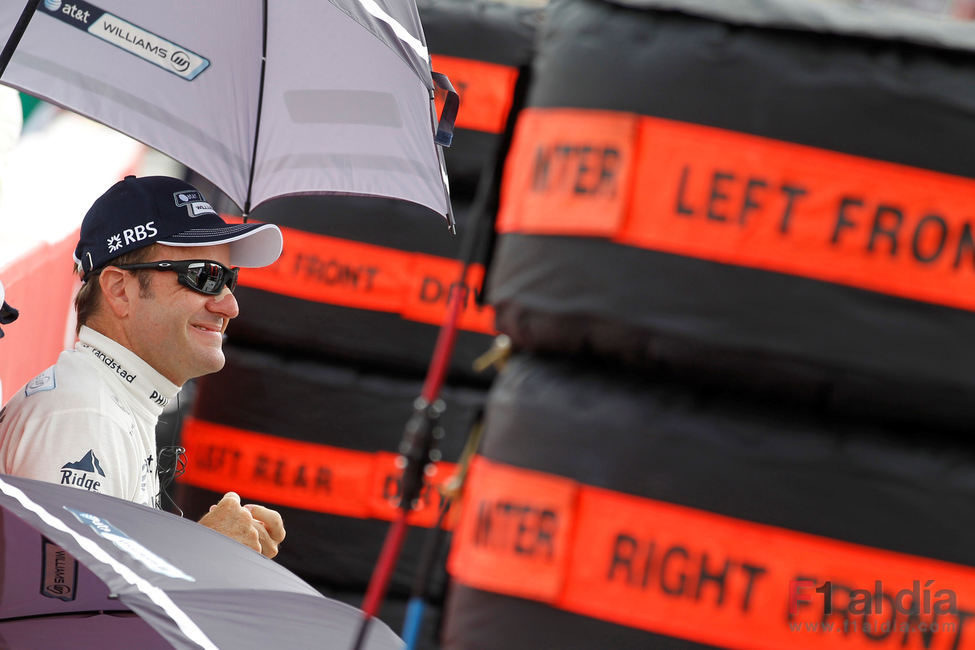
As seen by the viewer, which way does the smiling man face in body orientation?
to the viewer's right

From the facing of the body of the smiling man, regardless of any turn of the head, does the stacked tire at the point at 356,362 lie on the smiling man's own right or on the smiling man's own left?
on the smiling man's own left
